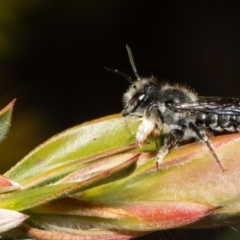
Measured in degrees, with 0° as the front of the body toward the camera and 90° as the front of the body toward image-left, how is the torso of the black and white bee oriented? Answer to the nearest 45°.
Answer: approximately 90°
